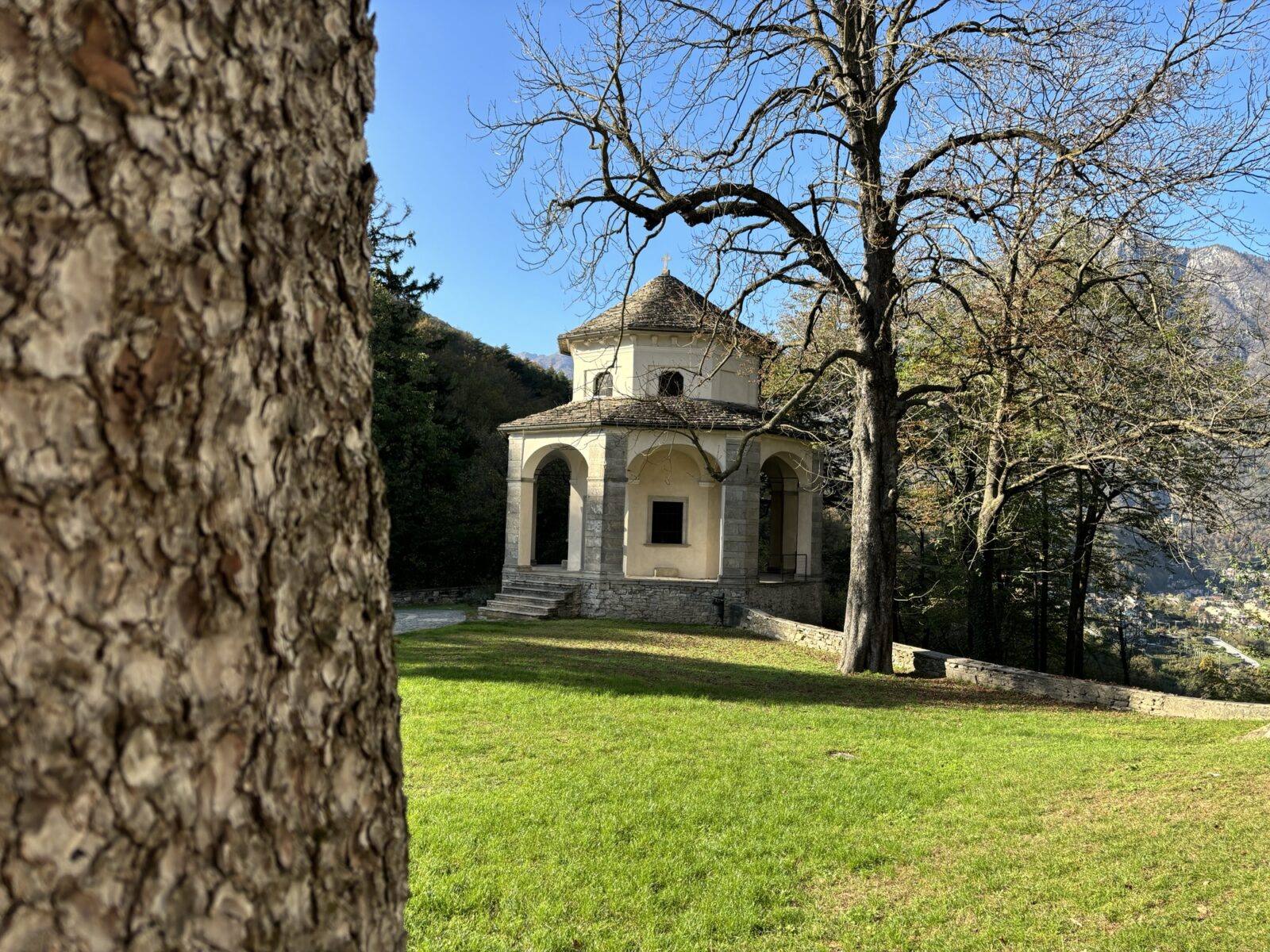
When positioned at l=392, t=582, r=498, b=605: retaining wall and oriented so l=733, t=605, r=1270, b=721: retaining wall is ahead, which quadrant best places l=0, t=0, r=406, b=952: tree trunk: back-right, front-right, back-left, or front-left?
front-right

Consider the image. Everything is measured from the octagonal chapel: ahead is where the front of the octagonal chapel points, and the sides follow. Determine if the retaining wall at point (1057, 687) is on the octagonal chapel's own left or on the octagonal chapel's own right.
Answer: on the octagonal chapel's own left

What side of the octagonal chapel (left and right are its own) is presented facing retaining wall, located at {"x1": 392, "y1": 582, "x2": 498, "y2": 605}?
right

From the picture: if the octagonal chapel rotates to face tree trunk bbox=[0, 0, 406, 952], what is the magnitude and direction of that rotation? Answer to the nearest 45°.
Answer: approximately 45° to its left

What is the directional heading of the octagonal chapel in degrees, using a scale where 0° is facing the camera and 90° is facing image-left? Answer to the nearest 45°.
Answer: approximately 45°
